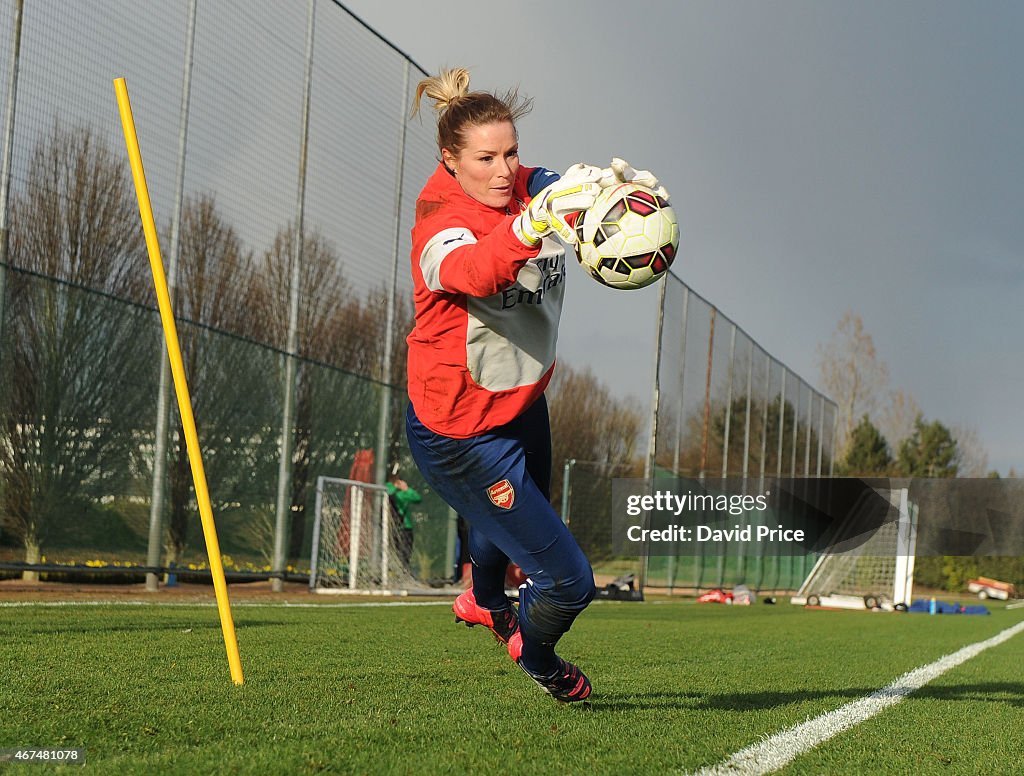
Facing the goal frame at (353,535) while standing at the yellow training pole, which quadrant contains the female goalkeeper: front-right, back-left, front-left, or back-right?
back-right

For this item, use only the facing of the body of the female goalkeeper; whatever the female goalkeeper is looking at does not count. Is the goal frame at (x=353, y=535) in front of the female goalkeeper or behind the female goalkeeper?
behind

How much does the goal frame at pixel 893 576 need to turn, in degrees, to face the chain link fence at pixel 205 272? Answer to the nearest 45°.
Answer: approximately 135° to its right

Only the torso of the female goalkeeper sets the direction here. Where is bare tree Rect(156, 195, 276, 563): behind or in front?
behind

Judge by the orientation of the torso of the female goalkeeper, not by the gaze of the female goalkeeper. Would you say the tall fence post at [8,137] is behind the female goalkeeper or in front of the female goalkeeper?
behind

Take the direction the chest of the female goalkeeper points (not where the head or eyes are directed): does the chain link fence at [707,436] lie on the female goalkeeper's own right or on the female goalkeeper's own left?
on the female goalkeeper's own left

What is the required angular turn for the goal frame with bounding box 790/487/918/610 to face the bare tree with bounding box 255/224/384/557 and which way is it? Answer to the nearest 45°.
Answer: approximately 135° to its right

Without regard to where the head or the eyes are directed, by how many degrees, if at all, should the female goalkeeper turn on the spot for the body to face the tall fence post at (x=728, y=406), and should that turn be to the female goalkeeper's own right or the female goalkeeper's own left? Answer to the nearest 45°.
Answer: approximately 135° to the female goalkeeper's own left

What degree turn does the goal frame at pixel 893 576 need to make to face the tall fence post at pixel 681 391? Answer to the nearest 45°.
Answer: approximately 180°

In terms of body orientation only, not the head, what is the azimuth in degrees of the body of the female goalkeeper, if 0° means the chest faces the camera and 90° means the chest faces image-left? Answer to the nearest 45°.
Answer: approximately 315°

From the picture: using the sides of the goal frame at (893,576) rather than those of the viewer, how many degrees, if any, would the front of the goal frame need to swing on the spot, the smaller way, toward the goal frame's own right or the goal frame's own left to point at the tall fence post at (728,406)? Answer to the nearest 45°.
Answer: approximately 135° to the goal frame's own left

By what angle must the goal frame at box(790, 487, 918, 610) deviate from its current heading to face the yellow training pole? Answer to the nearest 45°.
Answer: approximately 90° to its right

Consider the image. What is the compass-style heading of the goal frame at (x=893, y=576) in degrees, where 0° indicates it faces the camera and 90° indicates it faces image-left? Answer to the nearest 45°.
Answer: approximately 270°
